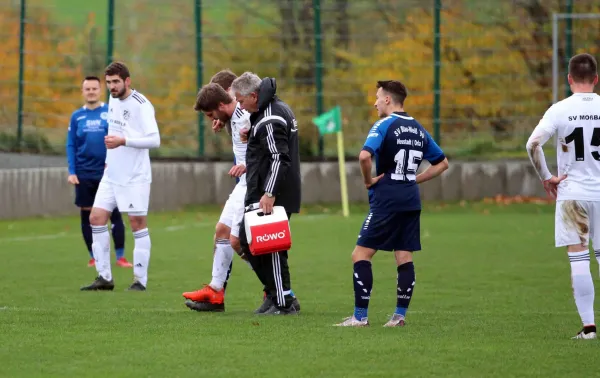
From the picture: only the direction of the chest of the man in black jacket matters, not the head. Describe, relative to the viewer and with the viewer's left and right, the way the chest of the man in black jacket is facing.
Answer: facing to the left of the viewer

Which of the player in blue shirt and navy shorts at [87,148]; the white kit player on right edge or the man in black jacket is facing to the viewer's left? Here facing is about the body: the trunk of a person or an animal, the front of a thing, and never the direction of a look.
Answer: the man in black jacket

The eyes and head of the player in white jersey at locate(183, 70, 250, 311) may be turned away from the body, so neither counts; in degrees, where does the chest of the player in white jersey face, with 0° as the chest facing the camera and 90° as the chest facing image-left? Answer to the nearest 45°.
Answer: approximately 90°

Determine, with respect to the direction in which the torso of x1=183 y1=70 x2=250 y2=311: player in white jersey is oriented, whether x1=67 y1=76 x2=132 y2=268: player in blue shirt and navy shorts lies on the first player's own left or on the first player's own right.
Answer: on the first player's own right

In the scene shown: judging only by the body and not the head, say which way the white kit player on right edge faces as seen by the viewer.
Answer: away from the camera

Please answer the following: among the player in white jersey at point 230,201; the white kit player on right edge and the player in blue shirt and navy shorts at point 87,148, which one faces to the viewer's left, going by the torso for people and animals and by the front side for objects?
the player in white jersey

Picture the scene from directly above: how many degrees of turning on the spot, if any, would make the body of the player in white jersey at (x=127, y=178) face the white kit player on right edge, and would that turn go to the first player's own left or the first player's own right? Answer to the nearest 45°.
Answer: approximately 90° to the first player's own left

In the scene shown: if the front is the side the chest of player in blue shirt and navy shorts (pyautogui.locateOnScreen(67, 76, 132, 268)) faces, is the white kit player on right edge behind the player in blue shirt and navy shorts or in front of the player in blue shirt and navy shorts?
in front

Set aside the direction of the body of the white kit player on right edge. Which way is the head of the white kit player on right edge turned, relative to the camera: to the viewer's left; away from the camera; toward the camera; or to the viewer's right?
away from the camera

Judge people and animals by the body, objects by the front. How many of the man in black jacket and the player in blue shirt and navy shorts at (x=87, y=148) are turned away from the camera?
0

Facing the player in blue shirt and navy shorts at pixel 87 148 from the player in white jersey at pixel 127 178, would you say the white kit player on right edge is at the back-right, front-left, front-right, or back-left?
back-right

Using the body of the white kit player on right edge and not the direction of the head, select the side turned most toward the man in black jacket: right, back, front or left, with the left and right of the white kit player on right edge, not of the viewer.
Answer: left

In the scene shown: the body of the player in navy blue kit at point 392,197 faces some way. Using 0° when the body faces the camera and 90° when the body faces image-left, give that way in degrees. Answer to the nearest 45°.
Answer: approximately 135°

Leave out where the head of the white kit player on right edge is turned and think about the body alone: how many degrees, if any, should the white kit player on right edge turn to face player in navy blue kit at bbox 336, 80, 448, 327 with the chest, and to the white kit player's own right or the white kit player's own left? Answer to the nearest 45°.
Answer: approximately 90° to the white kit player's own left
